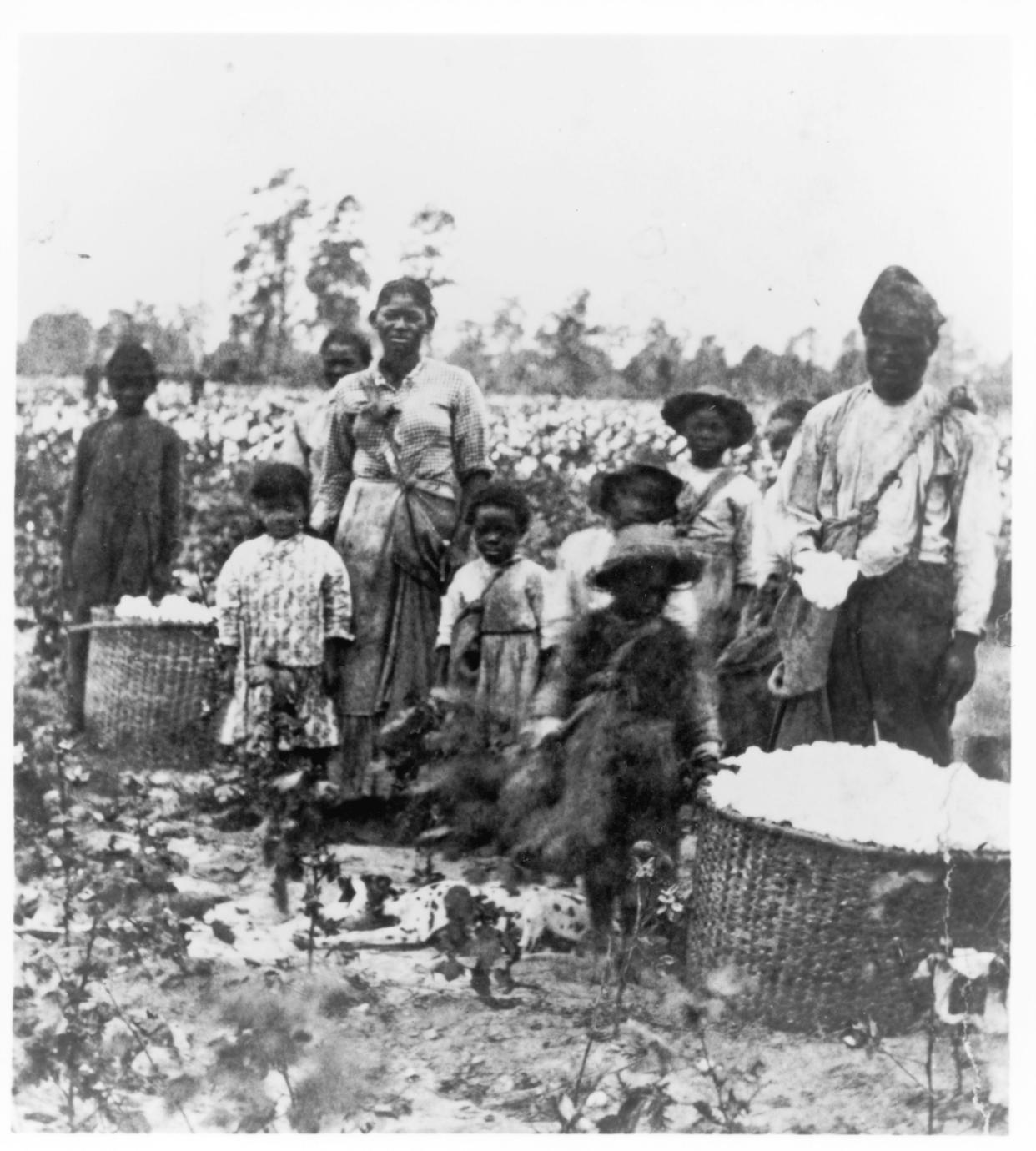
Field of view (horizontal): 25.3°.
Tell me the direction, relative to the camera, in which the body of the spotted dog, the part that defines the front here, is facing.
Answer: to the viewer's left

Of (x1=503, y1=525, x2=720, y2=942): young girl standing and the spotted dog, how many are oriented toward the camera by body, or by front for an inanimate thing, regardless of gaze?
1

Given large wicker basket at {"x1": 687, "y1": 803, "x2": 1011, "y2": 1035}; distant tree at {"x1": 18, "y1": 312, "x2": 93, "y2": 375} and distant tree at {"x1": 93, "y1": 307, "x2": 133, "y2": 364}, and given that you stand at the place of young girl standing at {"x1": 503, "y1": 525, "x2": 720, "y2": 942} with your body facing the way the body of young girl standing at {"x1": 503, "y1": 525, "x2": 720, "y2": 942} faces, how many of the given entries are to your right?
2

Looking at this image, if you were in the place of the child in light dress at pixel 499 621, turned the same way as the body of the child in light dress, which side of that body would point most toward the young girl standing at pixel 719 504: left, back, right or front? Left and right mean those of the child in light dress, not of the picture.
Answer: left

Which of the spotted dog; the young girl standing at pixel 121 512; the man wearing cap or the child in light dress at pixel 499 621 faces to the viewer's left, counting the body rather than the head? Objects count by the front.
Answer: the spotted dog

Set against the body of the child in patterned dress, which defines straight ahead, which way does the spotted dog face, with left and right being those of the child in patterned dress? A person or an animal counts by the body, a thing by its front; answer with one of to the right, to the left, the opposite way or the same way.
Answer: to the right
